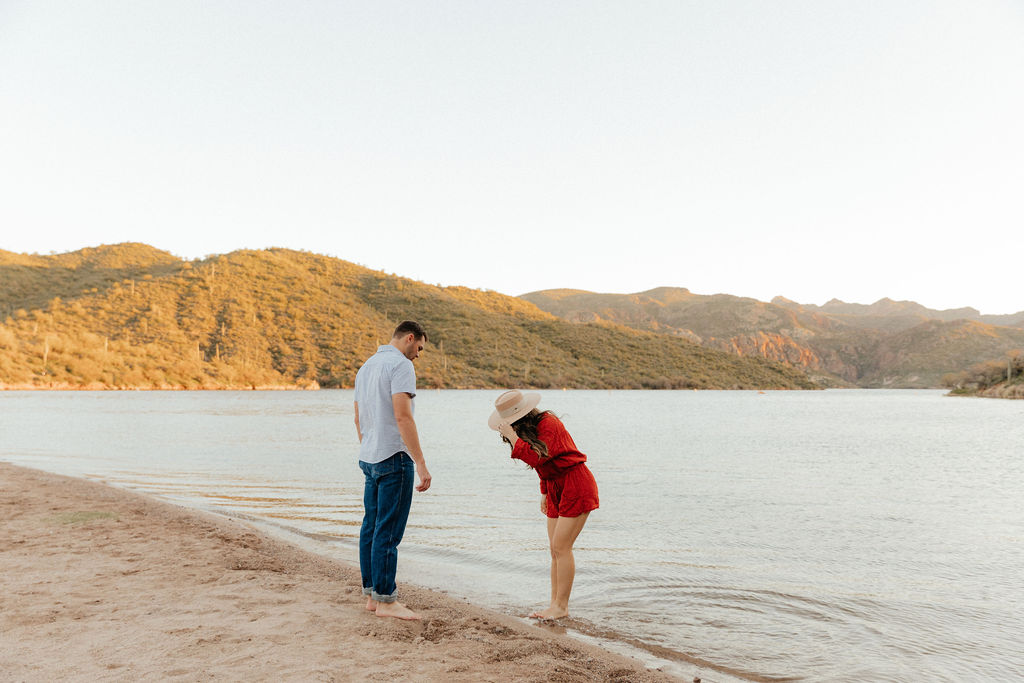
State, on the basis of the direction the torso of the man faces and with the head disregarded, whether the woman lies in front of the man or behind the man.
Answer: in front

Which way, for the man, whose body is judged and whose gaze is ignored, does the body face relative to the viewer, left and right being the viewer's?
facing away from the viewer and to the right of the viewer

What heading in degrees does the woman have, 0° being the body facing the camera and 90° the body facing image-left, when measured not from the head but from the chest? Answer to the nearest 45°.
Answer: approximately 90°

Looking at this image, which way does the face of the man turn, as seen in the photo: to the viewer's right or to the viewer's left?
to the viewer's right

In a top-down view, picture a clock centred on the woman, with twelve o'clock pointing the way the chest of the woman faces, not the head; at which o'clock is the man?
The man is roughly at 11 o'clock from the woman.

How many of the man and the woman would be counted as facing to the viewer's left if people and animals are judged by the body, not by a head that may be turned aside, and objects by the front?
1

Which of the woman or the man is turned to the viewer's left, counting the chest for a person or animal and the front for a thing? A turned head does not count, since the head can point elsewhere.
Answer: the woman
